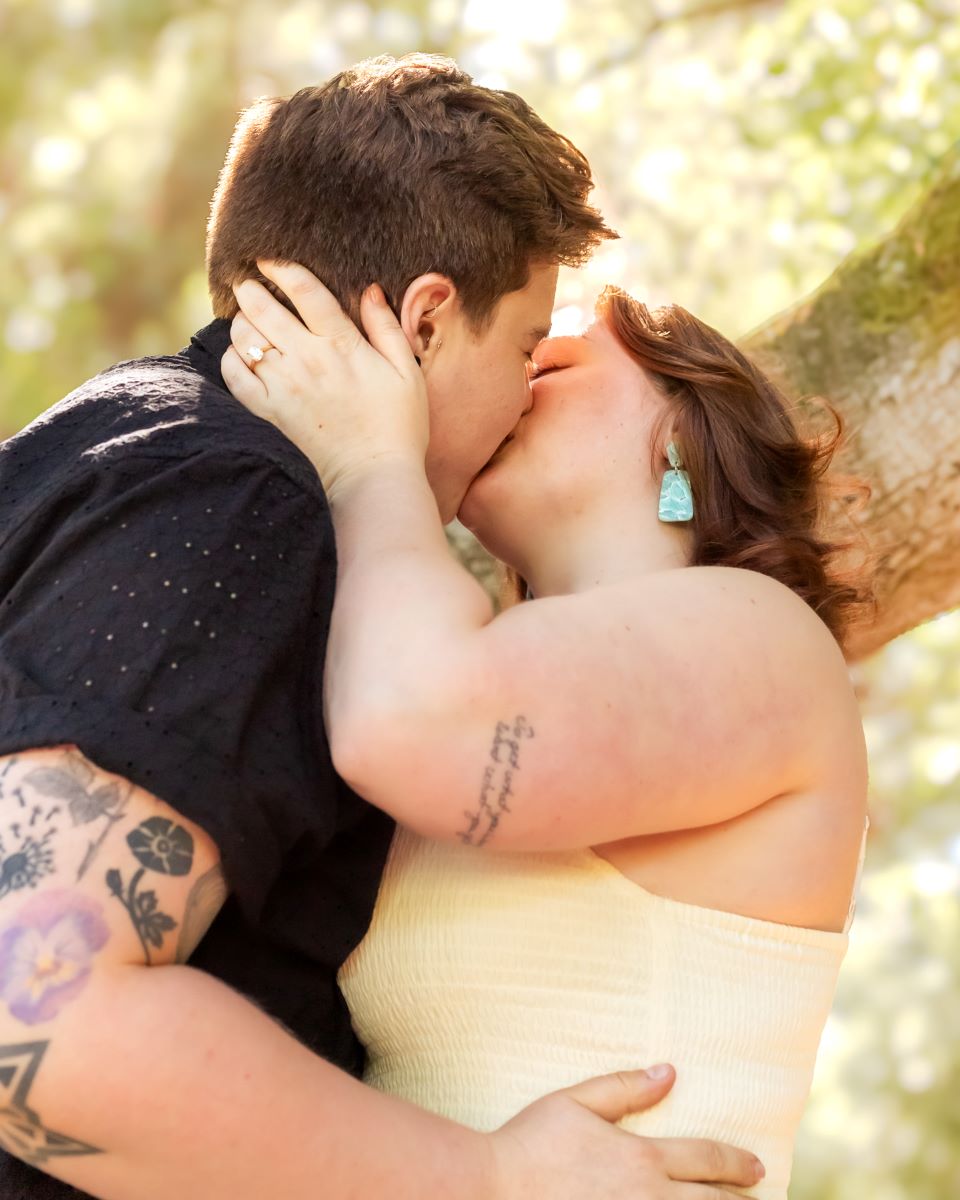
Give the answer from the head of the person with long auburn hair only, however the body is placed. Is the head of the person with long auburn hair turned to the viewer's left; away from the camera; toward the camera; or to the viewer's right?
to the viewer's left

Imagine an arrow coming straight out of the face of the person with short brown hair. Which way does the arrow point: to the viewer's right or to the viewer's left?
to the viewer's right

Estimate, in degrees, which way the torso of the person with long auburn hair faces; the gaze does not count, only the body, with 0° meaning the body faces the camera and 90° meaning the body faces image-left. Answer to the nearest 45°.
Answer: approximately 90°

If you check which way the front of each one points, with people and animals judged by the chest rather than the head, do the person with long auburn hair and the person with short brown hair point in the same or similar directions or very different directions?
very different directions

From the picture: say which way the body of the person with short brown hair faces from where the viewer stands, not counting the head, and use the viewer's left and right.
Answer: facing to the right of the viewer

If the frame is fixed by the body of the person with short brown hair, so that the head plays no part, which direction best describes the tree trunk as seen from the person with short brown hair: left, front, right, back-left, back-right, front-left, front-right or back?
front-left
